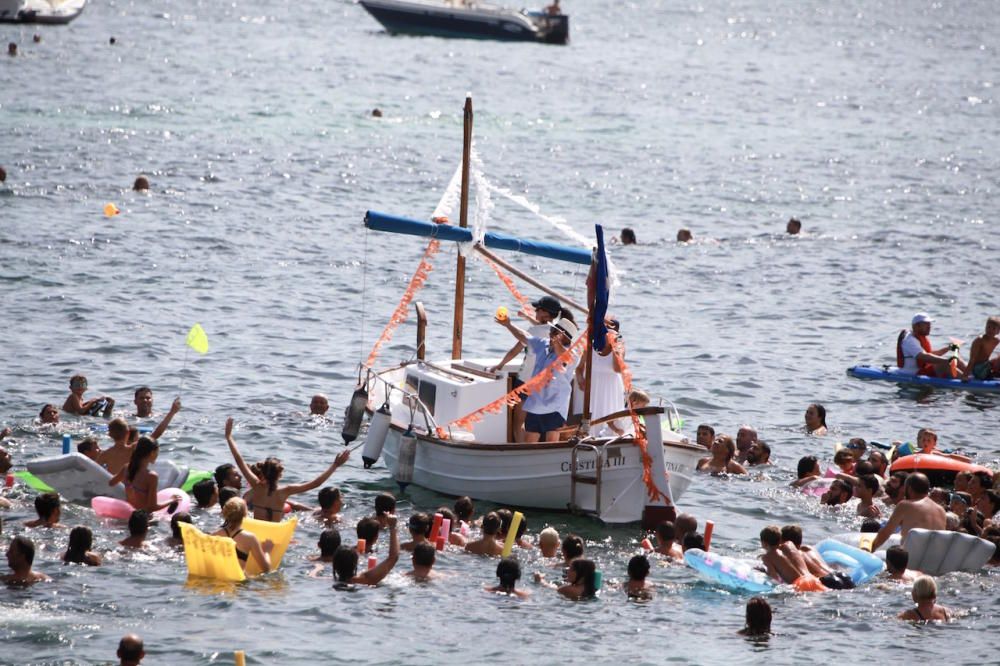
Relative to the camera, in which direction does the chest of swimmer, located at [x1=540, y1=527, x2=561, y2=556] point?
away from the camera

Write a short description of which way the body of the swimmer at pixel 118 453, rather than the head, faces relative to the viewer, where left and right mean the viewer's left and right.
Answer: facing away from the viewer and to the right of the viewer

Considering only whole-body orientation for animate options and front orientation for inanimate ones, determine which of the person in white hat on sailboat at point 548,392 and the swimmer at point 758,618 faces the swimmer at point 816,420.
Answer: the swimmer at point 758,618

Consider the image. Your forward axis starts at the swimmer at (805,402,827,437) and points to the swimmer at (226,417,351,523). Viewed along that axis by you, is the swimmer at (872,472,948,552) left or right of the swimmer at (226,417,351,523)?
left

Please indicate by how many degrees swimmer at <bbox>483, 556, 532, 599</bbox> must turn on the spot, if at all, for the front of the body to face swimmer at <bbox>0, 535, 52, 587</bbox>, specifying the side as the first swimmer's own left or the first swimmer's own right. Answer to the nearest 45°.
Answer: approximately 90° to the first swimmer's own left

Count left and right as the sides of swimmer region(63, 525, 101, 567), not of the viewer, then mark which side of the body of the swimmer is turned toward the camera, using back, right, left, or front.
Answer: back

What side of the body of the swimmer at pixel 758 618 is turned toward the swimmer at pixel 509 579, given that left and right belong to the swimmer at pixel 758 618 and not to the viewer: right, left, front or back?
left

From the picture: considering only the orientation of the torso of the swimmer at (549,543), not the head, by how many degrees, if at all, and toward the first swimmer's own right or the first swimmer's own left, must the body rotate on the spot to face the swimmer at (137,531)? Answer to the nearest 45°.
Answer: approximately 90° to the first swimmer's own left

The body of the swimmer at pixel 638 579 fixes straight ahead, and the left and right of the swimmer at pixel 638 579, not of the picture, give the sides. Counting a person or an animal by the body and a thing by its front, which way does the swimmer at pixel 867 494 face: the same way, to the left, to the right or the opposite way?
to the left

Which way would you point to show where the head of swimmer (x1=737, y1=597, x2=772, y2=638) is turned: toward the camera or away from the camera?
away from the camera

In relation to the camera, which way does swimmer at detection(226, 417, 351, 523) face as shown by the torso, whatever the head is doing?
away from the camera

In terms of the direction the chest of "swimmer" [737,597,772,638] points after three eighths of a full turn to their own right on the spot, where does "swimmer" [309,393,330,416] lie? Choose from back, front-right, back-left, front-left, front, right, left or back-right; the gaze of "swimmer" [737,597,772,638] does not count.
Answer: back

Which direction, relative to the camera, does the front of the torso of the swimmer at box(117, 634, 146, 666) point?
away from the camera

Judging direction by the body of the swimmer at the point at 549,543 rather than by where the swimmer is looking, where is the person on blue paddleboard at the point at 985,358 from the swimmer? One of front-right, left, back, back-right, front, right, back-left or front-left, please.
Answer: front-right

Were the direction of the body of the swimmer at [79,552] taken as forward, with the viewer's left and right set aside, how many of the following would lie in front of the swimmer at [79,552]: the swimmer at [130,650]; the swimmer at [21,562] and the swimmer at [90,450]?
1

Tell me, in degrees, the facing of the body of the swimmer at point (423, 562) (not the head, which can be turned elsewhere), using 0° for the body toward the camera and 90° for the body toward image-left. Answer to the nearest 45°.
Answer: approximately 180°

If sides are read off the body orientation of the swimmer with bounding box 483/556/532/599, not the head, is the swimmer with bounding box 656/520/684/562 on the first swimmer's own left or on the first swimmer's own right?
on the first swimmer's own right

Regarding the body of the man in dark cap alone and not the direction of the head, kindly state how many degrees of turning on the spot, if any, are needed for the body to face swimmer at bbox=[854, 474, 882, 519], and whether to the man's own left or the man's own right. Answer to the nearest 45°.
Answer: approximately 135° to the man's own left

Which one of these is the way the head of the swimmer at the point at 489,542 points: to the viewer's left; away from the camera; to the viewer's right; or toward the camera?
away from the camera
